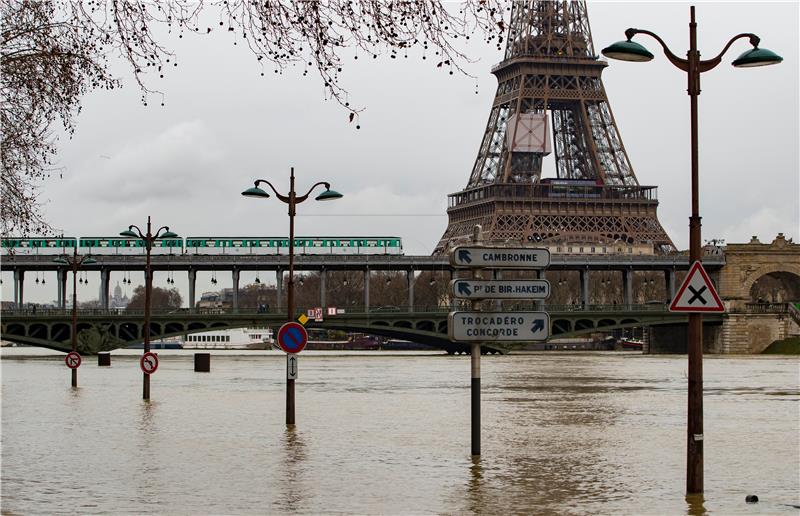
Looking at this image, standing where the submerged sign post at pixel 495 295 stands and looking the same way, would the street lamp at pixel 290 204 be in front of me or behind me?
behind

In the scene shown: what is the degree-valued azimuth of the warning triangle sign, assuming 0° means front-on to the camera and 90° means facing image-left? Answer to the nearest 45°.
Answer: approximately 0°

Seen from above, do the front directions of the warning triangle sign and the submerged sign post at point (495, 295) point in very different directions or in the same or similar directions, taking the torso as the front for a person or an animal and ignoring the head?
same or similar directions

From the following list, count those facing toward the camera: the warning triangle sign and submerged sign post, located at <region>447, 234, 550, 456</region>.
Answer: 2

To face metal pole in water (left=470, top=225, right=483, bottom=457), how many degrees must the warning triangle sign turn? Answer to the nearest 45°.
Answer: approximately 135° to its right

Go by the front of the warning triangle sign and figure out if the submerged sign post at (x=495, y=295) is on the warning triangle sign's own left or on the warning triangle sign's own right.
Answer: on the warning triangle sign's own right

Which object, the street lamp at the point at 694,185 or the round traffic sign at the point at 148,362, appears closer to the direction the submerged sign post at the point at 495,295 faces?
the street lamp

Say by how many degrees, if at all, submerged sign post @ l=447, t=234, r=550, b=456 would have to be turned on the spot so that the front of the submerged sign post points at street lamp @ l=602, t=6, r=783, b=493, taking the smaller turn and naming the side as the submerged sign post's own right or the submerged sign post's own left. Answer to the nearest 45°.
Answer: approximately 45° to the submerged sign post's own left

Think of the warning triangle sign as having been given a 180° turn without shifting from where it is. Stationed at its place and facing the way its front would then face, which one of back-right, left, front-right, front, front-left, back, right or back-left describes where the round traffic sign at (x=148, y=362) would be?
front-left

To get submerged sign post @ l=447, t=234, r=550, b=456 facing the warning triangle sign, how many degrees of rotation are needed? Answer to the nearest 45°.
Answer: approximately 45° to its left

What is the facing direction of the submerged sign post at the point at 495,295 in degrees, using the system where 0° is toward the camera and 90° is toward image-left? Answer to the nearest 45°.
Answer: approximately 0°
